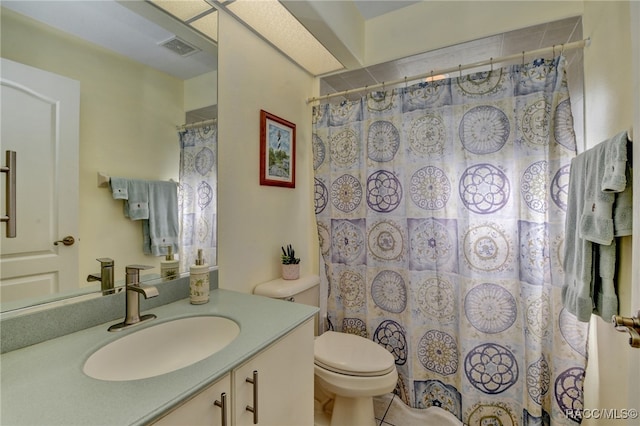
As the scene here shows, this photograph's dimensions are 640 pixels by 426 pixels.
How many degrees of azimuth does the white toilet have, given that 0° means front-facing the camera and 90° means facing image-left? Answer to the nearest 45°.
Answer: approximately 315°

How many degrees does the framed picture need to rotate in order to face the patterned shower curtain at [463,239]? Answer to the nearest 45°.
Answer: approximately 45° to its left

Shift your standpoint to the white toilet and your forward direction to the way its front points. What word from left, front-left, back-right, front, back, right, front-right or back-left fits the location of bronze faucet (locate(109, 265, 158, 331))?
right

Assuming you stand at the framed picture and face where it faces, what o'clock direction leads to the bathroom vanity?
The bathroom vanity is roughly at 2 o'clock from the framed picture.

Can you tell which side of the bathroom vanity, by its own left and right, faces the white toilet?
left

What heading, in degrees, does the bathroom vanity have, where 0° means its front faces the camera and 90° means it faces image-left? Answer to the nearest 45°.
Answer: approximately 315°

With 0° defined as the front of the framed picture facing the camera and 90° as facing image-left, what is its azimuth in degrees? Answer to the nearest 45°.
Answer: approximately 315°

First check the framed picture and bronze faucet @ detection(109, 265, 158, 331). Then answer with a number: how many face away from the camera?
0

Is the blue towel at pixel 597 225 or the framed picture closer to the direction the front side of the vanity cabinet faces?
the blue towel

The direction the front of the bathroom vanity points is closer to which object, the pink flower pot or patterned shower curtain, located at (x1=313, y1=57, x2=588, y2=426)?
the patterned shower curtain
